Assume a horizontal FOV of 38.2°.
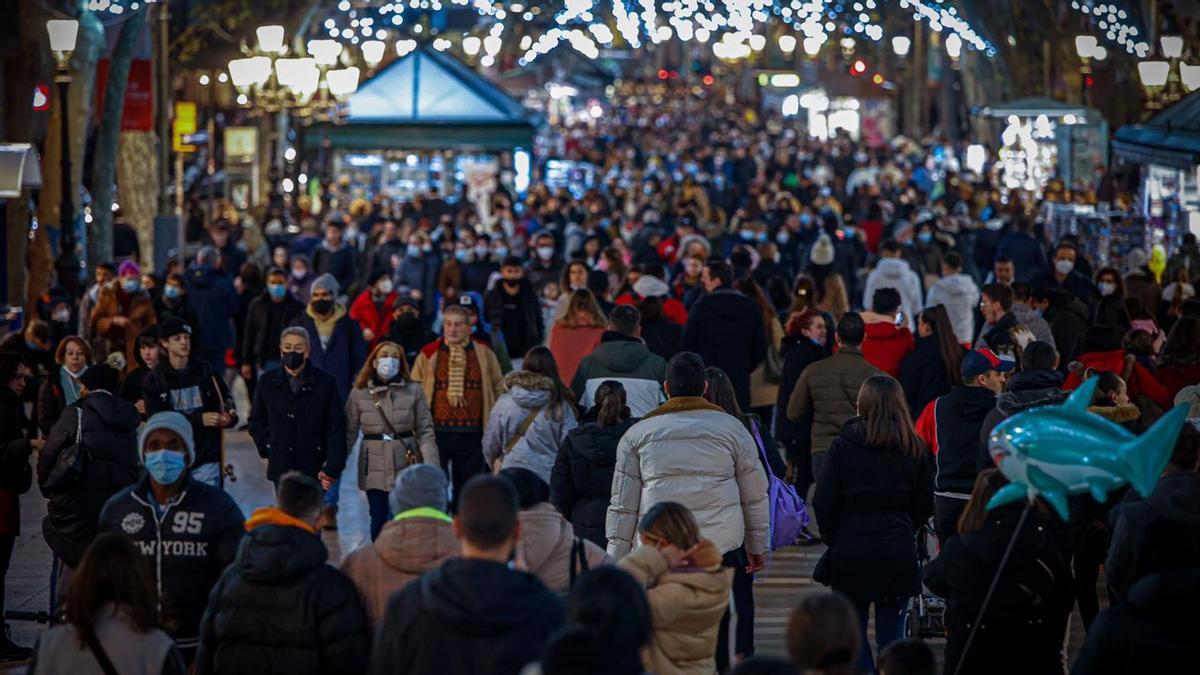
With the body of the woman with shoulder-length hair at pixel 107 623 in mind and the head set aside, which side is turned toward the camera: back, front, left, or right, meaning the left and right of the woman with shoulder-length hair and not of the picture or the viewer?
back

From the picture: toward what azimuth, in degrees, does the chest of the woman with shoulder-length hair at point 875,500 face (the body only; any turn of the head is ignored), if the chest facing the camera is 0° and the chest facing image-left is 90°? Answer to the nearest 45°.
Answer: approximately 180°

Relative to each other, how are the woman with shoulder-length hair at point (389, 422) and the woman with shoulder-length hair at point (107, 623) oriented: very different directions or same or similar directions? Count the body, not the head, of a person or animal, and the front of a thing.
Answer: very different directions

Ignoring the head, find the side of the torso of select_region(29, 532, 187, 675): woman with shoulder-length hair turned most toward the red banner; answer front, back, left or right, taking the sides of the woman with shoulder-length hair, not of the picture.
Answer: front

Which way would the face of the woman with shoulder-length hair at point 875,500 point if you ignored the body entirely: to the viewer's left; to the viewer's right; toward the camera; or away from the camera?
away from the camera

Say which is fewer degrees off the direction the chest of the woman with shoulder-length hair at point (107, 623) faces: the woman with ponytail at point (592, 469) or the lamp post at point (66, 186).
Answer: the lamp post

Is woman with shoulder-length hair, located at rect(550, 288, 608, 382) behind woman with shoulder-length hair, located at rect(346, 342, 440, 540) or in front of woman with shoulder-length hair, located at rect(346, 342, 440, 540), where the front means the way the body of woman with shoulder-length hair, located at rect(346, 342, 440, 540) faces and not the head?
behind

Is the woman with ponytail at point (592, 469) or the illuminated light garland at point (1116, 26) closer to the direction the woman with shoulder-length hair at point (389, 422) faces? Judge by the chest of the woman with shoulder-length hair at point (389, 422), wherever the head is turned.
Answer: the woman with ponytail

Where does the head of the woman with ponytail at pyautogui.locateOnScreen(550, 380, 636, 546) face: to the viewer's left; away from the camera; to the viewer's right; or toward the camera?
away from the camera

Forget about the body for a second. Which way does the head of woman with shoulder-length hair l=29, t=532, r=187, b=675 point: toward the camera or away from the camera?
away from the camera

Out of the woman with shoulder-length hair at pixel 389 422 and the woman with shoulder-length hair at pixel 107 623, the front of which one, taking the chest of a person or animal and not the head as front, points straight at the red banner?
the woman with shoulder-length hair at pixel 107 623

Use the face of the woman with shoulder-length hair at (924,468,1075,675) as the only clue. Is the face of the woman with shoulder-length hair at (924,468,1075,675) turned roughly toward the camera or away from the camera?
away from the camera

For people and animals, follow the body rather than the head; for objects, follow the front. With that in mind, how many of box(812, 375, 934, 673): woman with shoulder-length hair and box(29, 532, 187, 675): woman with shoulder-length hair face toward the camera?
0

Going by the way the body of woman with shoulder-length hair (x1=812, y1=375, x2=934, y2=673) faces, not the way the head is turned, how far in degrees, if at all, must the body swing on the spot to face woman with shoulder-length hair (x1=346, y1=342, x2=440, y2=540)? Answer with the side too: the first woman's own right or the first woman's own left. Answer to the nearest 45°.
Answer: approximately 45° to the first woman's own left

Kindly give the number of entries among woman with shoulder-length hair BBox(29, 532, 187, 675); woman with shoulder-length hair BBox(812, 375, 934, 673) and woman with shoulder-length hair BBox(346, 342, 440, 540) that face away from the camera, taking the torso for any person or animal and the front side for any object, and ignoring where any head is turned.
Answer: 2
